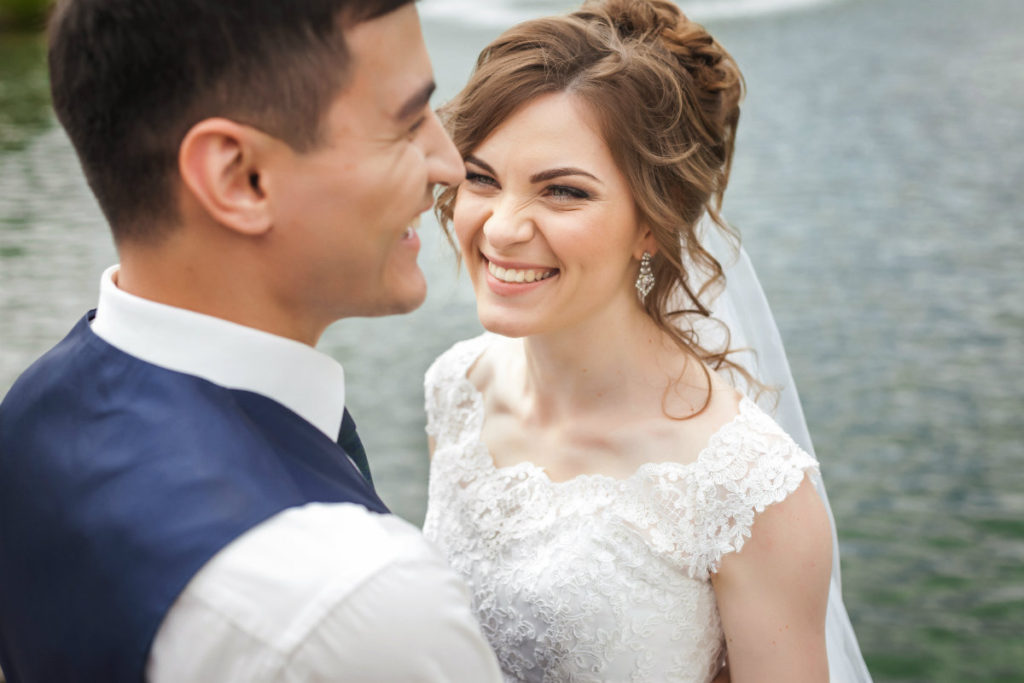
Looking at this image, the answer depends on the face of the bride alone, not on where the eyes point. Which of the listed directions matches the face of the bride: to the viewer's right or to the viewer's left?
to the viewer's left

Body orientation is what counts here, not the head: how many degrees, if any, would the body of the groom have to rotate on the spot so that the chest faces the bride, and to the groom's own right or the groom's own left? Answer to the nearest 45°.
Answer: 0° — they already face them

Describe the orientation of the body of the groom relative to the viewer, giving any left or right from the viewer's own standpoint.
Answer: facing away from the viewer and to the right of the viewer

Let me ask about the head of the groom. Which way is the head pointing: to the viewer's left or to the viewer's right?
to the viewer's right

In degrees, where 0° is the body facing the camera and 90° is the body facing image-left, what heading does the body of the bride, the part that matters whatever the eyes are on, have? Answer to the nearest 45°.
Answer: approximately 45°

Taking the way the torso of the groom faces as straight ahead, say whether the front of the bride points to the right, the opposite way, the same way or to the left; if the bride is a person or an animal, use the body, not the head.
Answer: the opposite way

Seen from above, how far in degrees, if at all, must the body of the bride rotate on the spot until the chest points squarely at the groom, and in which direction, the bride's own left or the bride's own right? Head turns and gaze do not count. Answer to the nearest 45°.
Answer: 0° — they already face them
